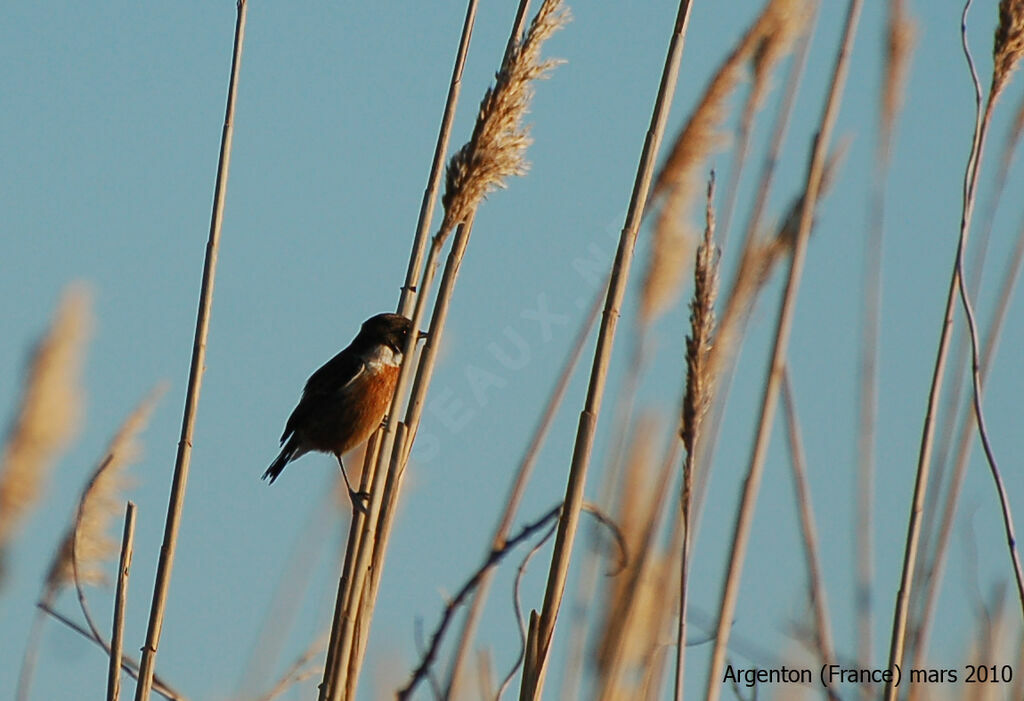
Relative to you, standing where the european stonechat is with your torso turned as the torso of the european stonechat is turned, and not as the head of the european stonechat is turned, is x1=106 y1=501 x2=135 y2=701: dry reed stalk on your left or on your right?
on your right

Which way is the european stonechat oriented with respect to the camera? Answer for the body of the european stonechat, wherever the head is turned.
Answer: to the viewer's right

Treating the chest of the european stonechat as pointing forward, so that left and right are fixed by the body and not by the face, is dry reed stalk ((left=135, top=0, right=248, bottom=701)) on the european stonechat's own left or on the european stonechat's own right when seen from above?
on the european stonechat's own right
